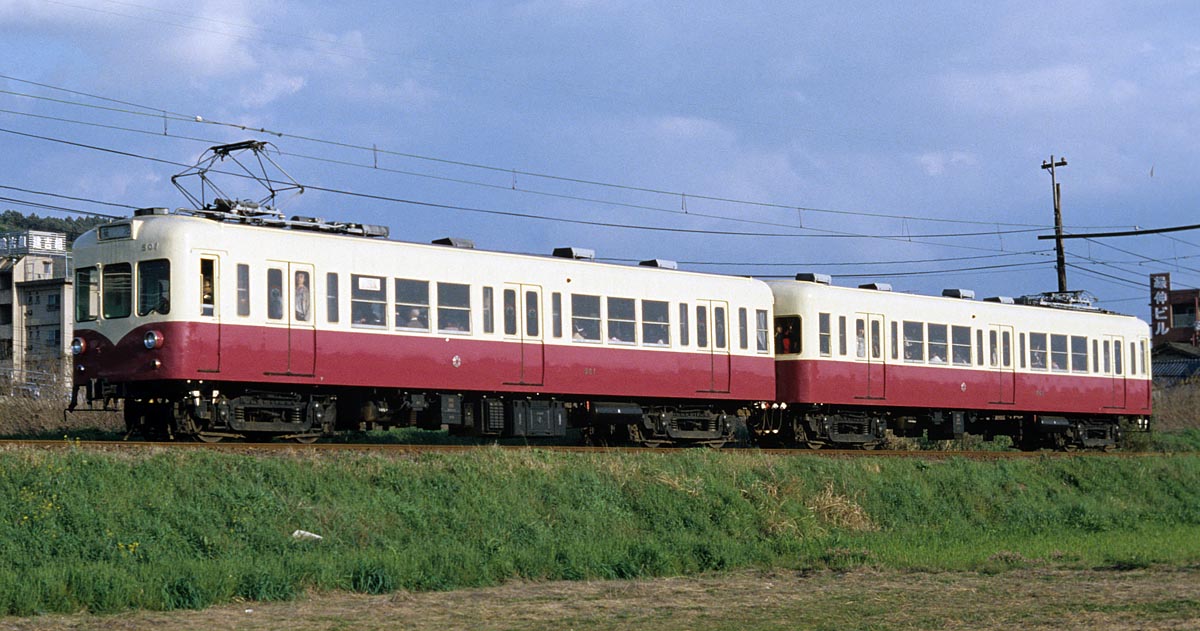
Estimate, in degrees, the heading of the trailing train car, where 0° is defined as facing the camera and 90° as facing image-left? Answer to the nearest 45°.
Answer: approximately 45°

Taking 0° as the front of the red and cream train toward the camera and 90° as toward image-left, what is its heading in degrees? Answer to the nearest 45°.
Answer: approximately 45°

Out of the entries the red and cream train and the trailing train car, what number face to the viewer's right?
0
